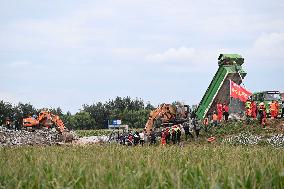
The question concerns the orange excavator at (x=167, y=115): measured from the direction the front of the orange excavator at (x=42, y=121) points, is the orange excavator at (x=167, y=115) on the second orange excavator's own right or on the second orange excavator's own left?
on the second orange excavator's own right

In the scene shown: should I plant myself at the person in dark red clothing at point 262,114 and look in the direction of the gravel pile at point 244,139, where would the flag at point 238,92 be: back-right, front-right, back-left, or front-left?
back-right

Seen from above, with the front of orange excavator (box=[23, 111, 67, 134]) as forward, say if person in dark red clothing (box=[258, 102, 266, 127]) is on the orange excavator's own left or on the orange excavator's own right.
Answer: on the orange excavator's own right

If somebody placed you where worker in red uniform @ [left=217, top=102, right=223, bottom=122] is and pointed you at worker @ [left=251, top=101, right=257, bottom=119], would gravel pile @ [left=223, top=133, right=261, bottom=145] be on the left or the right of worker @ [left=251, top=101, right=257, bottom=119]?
right
